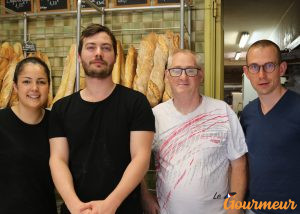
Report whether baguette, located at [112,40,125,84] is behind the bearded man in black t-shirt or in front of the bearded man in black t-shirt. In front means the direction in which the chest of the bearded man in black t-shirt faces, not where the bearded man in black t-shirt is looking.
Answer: behind

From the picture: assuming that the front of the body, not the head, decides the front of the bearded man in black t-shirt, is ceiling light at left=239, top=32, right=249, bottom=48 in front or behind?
behind

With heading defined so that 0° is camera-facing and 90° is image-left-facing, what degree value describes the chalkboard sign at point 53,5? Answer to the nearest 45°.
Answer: approximately 0°
